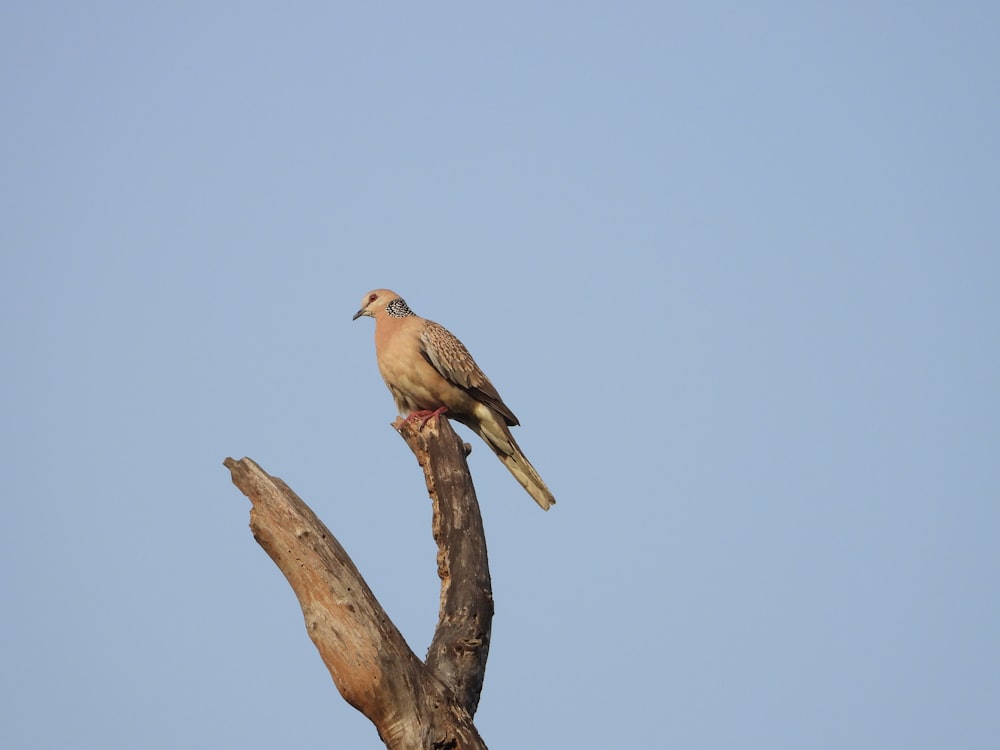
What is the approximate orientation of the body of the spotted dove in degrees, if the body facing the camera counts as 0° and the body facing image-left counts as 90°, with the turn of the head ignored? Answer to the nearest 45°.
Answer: approximately 90°
